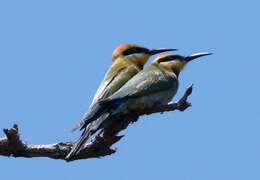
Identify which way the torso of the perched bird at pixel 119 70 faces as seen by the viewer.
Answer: to the viewer's right

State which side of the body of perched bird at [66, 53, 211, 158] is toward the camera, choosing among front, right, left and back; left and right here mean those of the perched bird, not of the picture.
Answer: right
